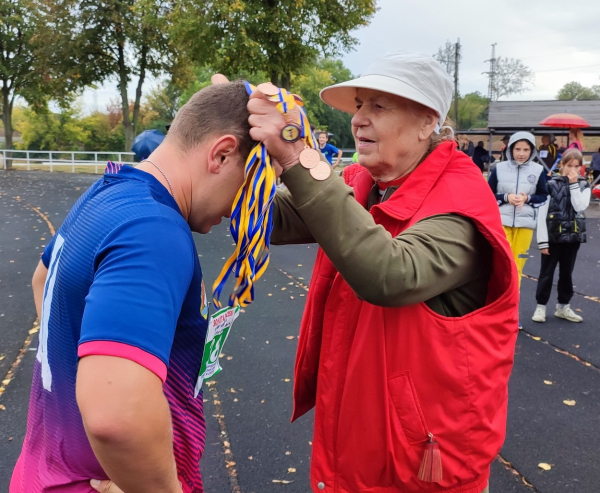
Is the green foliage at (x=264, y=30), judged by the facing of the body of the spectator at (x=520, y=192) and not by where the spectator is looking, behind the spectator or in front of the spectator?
behind

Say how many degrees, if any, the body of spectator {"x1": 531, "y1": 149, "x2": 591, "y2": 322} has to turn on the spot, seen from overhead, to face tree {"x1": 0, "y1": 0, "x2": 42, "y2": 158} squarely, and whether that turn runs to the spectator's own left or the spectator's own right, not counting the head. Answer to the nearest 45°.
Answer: approximately 135° to the spectator's own right

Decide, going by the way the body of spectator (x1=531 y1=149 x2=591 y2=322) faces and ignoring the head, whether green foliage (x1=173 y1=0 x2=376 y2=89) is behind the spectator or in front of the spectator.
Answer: behind

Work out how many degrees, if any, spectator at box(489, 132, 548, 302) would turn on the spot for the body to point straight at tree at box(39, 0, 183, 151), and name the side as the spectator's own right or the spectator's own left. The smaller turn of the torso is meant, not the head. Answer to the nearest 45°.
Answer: approximately 135° to the spectator's own right

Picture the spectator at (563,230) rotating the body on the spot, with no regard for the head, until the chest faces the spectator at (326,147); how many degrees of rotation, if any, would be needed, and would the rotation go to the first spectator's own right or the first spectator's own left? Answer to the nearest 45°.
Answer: approximately 135° to the first spectator's own right

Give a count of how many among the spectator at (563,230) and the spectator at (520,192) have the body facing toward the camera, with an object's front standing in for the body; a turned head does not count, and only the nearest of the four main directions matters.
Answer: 2

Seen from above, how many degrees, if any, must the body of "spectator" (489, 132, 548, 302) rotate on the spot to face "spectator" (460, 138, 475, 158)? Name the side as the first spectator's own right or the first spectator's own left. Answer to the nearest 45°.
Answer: approximately 180°

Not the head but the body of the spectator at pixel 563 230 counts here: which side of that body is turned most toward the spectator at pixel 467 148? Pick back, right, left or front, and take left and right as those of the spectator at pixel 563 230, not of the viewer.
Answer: back

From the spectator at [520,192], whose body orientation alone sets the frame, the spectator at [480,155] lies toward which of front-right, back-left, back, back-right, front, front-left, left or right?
back

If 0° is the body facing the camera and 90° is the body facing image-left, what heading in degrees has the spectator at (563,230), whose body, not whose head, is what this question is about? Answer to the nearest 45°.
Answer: approximately 0°
